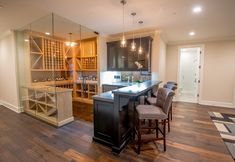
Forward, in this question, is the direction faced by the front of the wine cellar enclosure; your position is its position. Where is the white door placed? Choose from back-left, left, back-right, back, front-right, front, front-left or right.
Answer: left

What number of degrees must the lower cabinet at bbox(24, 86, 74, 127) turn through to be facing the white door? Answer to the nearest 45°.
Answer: approximately 135° to its left

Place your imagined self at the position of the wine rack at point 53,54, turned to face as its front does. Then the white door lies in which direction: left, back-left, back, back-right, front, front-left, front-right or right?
front-left

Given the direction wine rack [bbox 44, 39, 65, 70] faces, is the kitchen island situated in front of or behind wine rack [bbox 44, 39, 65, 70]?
in front

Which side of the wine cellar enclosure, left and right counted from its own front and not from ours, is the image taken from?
front

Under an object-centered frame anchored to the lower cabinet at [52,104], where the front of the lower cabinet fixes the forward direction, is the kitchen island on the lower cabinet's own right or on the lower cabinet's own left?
on the lower cabinet's own left

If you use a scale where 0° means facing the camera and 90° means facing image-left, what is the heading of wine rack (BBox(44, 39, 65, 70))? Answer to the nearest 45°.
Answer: approximately 315°
